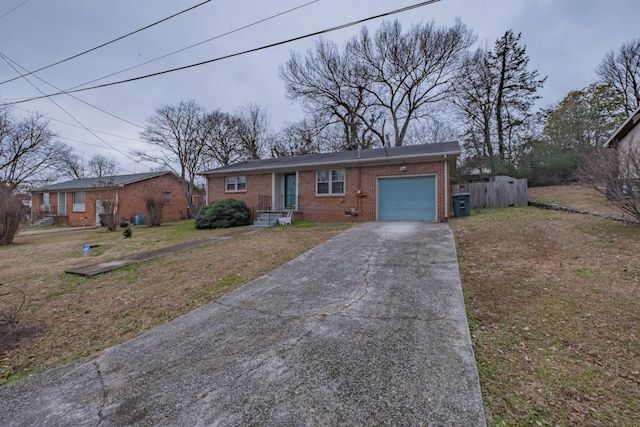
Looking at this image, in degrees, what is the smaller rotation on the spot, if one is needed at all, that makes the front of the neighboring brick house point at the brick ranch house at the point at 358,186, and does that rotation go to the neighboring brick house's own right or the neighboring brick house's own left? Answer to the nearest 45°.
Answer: approximately 90° to the neighboring brick house's own left

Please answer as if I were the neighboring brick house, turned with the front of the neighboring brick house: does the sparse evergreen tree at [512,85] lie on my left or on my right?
on my left

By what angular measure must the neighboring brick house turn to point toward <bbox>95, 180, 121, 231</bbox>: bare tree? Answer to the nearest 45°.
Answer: approximately 45° to its left

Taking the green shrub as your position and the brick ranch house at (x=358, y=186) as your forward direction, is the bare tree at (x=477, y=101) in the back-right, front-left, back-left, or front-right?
front-left

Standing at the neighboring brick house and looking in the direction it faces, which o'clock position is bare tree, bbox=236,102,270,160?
The bare tree is roughly at 8 o'clock from the neighboring brick house.

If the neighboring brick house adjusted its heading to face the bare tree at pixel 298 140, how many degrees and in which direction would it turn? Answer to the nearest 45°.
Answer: approximately 90° to its left

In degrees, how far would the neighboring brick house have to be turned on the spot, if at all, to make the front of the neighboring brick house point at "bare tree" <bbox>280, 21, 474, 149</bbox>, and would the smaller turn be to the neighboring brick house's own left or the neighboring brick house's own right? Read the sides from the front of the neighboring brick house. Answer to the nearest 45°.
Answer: approximately 90° to the neighboring brick house's own left

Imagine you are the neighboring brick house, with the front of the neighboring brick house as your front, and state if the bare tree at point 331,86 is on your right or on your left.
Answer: on your left

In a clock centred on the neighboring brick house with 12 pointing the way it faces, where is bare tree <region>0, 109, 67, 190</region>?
The bare tree is roughly at 3 o'clock from the neighboring brick house.

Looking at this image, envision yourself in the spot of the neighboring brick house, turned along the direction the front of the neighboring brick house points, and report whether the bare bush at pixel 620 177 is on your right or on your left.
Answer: on your left

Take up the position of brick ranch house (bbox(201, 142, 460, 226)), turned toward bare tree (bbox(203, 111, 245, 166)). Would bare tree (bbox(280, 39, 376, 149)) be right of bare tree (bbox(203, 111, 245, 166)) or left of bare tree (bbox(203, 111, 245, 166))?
right

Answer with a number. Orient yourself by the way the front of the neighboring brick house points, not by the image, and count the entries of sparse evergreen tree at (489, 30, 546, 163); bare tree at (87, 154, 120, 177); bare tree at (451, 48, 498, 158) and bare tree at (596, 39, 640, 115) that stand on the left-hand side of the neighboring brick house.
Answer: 3

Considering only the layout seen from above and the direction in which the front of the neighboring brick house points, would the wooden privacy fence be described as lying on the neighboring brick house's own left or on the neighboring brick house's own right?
on the neighboring brick house's own left

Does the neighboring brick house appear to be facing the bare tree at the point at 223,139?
no

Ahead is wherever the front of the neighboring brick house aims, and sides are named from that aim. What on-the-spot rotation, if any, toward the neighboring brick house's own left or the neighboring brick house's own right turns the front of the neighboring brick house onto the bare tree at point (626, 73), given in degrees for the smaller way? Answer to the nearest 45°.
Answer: approximately 90° to the neighboring brick house's own left

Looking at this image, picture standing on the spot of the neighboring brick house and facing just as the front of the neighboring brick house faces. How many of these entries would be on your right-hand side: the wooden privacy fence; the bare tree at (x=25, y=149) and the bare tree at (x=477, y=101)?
1

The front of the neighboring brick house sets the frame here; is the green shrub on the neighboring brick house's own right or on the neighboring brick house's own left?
on the neighboring brick house's own left

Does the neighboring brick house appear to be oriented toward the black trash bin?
no

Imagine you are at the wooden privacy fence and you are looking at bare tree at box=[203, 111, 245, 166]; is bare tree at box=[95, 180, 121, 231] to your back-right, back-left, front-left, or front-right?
front-left

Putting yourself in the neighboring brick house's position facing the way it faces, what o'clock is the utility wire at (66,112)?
The utility wire is roughly at 11 o'clock from the neighboring brick house.

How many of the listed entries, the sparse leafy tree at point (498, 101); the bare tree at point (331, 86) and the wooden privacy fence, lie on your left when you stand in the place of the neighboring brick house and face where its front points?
3

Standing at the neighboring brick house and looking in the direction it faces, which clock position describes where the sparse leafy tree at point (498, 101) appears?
The sparse leafy tree is roughly at 9 o'clock from the neighboring brick house.
